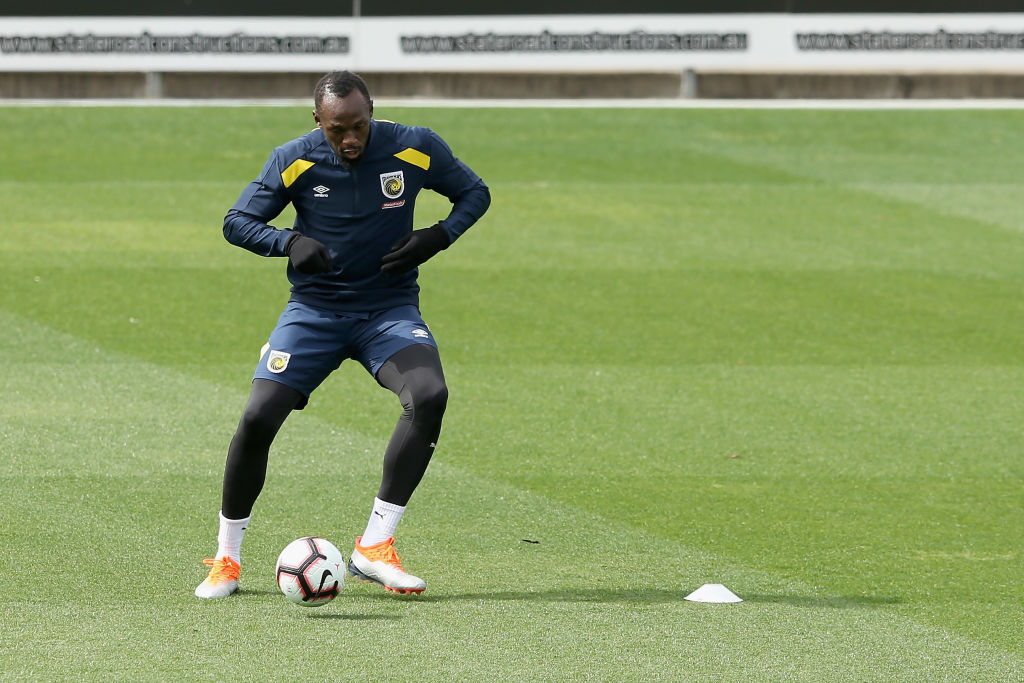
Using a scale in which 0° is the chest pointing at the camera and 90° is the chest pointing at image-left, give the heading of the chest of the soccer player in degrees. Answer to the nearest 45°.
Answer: approximately 0°
